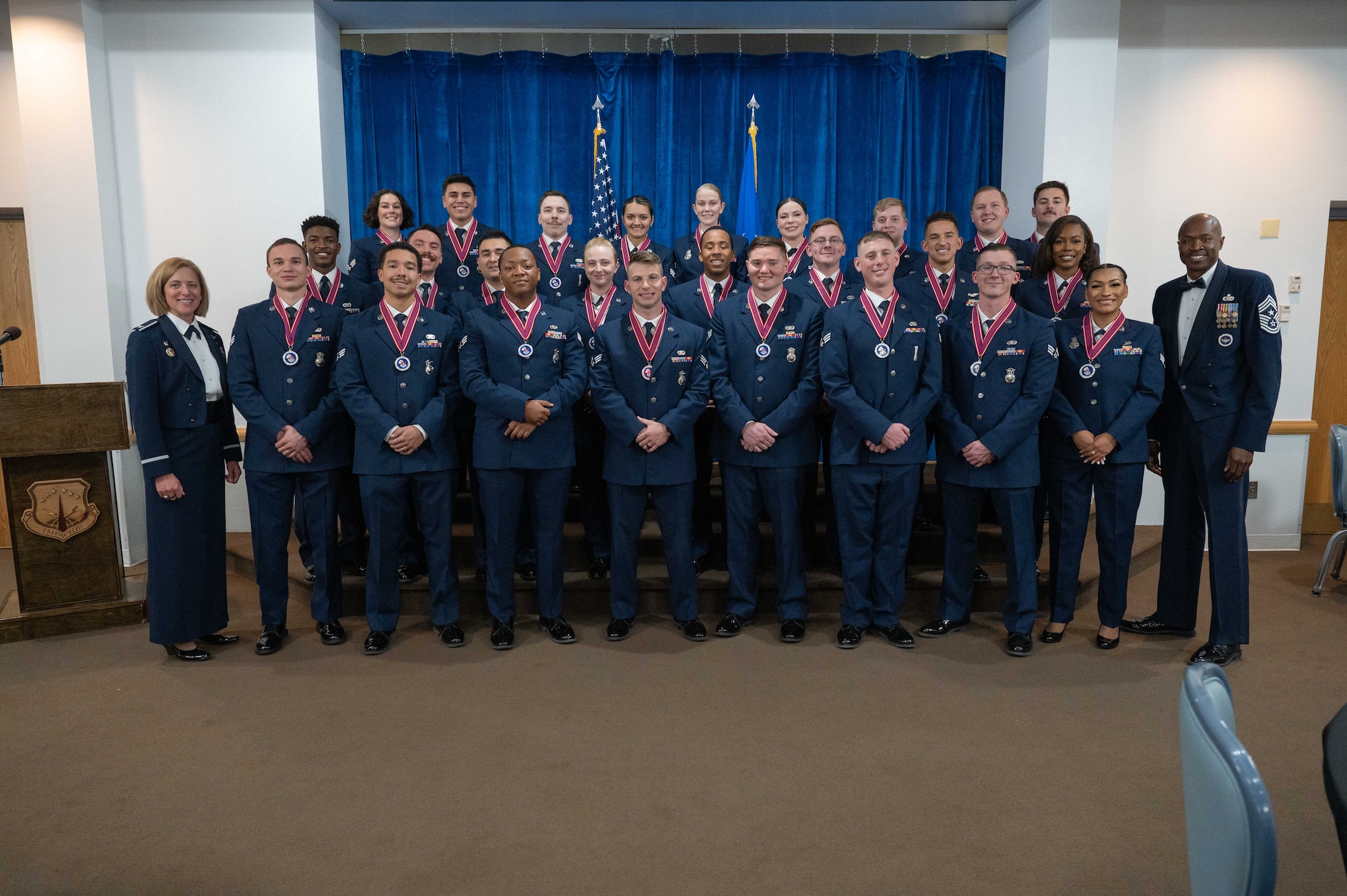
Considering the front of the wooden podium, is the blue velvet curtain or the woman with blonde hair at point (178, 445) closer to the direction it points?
the woman with blonde hair

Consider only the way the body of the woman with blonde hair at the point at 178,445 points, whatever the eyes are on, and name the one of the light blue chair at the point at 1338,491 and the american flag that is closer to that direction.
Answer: the light blue chair

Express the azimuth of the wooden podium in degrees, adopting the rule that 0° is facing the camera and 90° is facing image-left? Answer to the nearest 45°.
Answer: approximately 0°

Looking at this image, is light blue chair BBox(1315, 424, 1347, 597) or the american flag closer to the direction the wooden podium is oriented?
the light blue chair

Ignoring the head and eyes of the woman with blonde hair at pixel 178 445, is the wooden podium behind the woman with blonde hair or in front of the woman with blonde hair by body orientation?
behind

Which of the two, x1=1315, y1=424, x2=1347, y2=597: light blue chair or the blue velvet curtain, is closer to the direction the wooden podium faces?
the light blue chair

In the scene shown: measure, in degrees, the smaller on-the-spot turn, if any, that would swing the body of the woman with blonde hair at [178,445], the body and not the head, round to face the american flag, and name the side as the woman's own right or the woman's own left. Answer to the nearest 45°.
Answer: approximately 90° to the woman's own left

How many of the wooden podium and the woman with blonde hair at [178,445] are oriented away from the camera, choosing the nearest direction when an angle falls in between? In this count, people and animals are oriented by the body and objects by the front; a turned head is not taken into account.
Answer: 0

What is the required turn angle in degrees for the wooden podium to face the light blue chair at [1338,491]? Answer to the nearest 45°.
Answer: approximately 45° to its left

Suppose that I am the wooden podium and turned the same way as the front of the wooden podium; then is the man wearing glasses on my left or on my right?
on my left

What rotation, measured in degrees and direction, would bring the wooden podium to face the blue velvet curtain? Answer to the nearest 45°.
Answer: approximately 90° to its left

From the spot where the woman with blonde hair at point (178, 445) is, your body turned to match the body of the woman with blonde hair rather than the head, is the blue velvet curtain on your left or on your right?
on your left

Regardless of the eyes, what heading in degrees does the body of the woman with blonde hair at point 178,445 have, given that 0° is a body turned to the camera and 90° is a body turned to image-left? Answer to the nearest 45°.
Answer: approximately 315°
